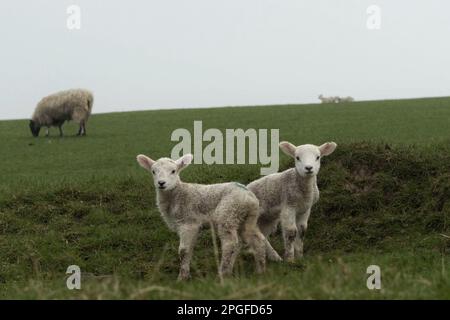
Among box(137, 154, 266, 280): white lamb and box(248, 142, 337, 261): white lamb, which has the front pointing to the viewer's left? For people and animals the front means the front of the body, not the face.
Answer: box(137, 154, 266, 280): white lamb

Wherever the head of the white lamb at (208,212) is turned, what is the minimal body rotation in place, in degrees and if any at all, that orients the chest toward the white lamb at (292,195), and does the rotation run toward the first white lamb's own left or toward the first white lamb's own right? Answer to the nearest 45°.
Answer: approximately 135° to the first white lamb's own right

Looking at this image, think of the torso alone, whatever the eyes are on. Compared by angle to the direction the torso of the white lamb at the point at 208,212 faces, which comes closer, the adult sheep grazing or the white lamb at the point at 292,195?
the adult sheep grazing

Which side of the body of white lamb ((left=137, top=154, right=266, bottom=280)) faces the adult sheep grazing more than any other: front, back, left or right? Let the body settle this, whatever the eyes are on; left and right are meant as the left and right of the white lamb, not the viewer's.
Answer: right

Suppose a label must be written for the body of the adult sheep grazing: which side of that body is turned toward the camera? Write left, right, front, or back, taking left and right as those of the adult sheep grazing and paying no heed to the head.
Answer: left

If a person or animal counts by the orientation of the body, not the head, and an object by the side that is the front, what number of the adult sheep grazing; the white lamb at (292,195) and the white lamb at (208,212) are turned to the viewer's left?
2

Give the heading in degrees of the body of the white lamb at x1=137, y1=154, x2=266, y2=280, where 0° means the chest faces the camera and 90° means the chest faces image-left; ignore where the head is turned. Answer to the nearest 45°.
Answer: approximately 90°

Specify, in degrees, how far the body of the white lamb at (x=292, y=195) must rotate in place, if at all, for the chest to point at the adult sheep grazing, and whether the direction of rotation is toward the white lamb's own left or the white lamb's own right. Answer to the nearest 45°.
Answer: approximately 180°

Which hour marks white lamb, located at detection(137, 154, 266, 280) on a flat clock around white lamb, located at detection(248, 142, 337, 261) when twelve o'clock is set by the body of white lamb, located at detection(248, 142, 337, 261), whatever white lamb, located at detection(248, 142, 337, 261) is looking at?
white lamb, located at detection(137, 154, 266, 280) is roughly at 3 o'clock from white lamb, located at detection(248, 142, 337, 261).

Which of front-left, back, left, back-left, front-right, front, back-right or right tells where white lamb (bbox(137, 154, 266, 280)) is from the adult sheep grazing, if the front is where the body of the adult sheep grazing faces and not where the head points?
left

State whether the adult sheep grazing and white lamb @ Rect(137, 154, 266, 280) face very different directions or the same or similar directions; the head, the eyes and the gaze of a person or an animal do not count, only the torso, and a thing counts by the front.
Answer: same or similar directions

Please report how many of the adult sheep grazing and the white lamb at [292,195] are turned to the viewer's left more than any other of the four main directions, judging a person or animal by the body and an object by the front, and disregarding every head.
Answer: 1

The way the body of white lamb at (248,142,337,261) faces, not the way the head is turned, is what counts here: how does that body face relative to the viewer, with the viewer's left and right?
facing the viewer and to the right of the viewer
